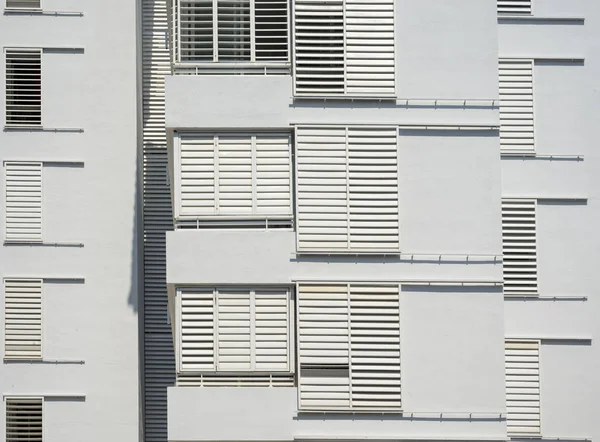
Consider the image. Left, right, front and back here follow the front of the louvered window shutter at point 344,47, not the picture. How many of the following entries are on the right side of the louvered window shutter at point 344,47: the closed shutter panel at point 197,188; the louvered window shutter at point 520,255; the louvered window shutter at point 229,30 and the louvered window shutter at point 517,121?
2

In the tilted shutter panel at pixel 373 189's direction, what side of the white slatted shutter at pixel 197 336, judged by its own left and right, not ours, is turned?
left

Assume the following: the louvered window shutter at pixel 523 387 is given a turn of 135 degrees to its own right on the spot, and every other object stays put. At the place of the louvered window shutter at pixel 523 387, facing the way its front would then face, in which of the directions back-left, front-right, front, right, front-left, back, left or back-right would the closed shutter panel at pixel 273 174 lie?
left

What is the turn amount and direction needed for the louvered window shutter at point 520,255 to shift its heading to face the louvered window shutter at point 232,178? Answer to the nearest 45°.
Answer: approximately 45° to its right

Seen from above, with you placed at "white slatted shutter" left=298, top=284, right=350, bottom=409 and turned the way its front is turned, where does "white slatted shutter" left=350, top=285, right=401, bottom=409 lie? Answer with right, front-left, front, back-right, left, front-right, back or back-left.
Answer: left

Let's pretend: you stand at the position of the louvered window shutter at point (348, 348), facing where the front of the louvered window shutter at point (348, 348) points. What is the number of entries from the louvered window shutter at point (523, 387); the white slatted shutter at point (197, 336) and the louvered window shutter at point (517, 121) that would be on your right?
1

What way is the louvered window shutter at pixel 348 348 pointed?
toward the camera

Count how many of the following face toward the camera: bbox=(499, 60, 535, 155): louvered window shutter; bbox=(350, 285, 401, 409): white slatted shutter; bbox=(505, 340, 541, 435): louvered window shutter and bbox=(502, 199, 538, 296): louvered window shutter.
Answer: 4

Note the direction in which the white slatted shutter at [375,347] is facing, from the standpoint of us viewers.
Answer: facing the viewer

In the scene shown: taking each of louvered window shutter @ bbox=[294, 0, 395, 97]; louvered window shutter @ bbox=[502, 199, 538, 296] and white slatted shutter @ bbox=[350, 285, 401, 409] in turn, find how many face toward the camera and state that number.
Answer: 3
